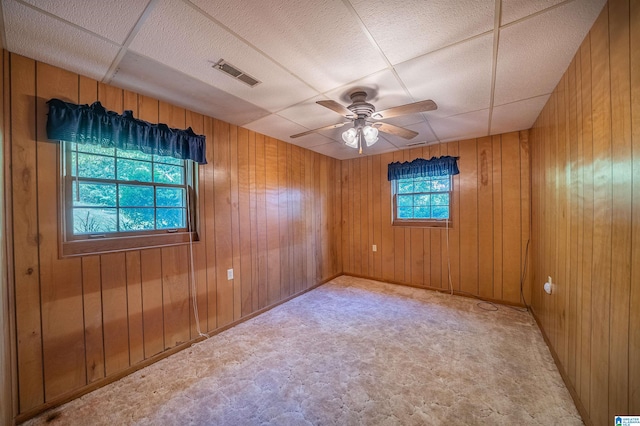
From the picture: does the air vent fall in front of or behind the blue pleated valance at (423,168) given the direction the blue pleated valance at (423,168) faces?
in front

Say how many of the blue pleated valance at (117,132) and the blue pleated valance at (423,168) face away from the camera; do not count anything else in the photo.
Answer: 0

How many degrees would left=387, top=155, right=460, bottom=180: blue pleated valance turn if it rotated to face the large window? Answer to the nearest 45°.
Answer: approximately 45° to its right

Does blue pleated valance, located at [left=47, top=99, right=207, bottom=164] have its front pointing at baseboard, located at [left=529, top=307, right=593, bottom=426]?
yes

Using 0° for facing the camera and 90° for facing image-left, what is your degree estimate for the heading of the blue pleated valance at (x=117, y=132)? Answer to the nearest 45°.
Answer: approximately 315°

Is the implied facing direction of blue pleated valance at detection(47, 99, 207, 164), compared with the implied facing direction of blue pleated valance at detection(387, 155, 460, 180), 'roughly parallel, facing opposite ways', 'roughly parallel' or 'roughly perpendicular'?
roughly perpendicular

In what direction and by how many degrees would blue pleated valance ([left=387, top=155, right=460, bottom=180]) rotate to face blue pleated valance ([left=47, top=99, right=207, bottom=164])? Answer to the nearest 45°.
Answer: approximately 45° to its right

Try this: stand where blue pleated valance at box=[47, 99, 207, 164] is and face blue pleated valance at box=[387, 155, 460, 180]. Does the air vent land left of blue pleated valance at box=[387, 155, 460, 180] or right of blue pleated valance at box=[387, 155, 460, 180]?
right

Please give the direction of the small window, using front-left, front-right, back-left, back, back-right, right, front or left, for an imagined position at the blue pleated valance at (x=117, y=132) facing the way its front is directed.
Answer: front-left

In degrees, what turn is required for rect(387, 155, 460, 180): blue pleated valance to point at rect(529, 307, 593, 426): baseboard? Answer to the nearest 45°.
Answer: approximately 45° to its left

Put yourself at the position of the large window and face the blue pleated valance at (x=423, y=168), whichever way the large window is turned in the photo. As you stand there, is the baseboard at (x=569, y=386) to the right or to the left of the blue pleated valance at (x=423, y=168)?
right

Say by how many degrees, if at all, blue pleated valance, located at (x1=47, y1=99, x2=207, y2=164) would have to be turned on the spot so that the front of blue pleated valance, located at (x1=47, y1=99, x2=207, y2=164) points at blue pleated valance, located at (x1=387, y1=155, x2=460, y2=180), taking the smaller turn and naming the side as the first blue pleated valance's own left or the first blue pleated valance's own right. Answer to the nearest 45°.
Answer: approximately 45° to the first blue pleated valance's own left

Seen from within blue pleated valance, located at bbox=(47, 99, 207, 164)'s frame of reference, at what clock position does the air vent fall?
The air vent is roughly at 12 o'clock from the blue pleated valance.
